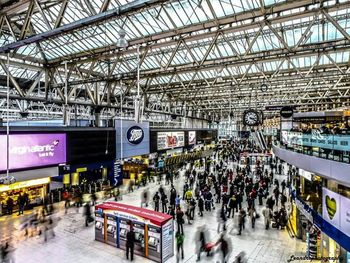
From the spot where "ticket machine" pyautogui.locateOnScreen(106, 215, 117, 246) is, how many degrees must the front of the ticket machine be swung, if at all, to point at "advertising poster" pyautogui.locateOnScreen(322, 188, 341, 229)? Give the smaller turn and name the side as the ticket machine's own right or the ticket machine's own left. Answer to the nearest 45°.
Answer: approximately 90° to the ticket machine's own left

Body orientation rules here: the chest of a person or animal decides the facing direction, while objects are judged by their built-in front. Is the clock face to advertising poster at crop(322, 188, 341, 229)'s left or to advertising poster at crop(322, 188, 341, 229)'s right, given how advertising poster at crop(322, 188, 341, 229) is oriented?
on its right

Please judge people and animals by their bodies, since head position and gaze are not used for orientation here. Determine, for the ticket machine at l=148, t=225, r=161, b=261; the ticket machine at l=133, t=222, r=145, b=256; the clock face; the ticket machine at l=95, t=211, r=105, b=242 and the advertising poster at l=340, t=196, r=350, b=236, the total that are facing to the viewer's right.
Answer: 0

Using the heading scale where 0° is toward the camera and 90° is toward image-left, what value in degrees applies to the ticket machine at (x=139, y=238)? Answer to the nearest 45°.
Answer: approximately 45°

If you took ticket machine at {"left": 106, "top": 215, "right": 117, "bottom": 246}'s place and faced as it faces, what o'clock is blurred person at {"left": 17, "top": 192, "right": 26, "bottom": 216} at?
The blurred person is roughly at 3 o'clock from the ticket machine.

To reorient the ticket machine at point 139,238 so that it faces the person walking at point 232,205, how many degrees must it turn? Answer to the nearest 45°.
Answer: approximately 180°

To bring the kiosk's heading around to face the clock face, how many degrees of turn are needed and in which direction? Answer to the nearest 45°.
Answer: approximately 180°

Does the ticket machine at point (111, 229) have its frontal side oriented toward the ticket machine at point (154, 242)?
no

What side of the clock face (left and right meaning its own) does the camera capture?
front

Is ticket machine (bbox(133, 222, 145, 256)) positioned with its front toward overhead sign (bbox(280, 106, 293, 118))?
no

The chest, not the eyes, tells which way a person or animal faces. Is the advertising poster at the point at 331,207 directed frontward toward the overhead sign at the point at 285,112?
no

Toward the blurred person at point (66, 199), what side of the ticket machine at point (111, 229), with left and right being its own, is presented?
right

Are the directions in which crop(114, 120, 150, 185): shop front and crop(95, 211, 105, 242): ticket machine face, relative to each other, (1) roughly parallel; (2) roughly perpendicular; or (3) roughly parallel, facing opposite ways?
roughly perpendicular

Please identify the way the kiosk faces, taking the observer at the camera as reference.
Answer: facing the viewer and to the left of the viewer

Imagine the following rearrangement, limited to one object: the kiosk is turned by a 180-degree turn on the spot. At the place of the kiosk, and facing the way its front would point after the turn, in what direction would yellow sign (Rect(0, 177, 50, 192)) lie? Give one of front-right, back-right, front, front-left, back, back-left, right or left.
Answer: left

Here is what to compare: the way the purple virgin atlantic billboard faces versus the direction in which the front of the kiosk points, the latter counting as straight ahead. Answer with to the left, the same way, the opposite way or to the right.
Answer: to the left

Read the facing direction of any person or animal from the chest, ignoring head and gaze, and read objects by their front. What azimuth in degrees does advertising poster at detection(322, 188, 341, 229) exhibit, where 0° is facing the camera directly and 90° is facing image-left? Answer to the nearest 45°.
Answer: approximately 45°
